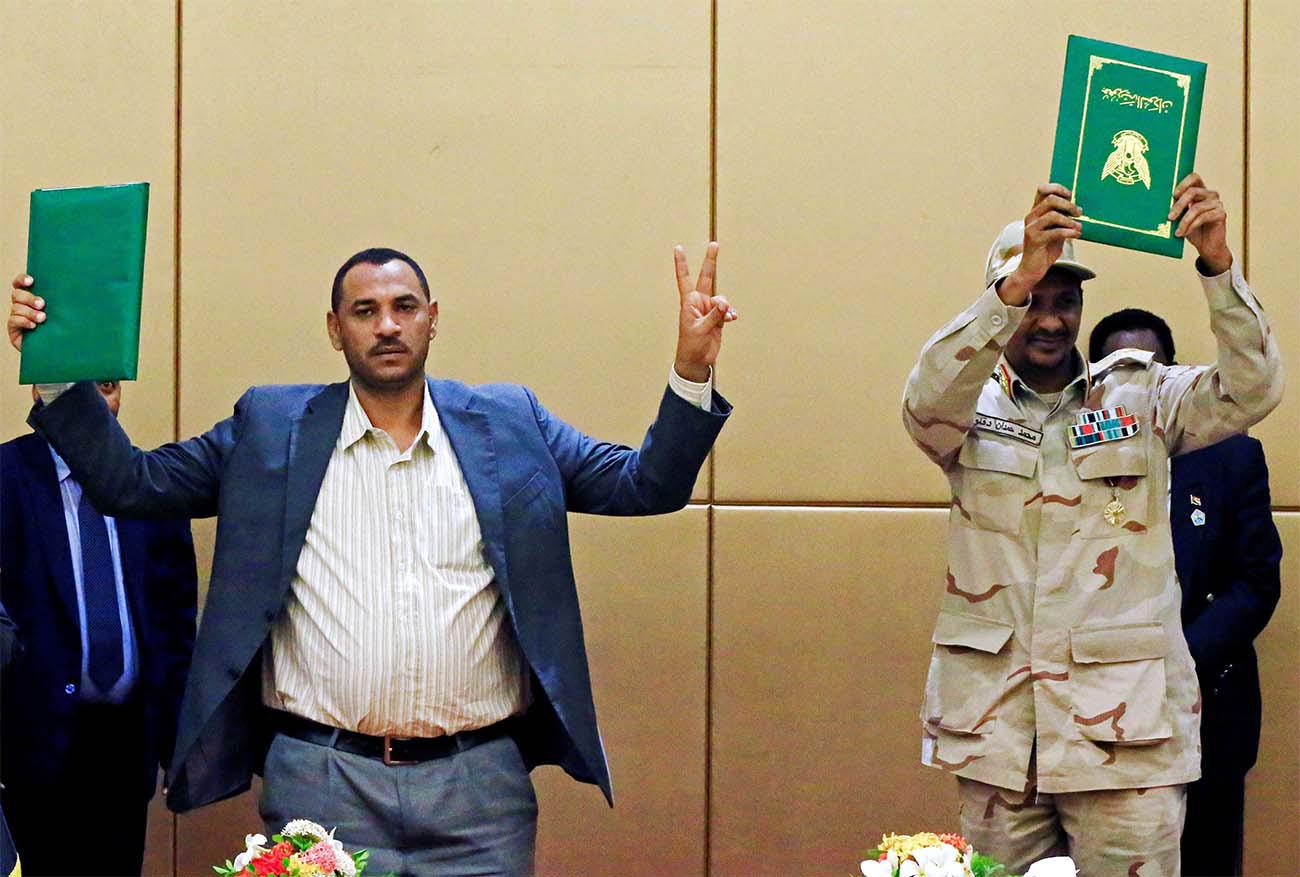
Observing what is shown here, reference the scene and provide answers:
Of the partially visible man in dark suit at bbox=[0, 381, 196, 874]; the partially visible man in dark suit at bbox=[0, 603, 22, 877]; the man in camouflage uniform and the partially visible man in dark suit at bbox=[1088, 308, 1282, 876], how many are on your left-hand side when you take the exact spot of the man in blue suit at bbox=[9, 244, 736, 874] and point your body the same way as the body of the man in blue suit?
2

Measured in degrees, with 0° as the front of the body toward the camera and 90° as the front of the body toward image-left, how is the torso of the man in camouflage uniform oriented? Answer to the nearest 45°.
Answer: approximately 0°

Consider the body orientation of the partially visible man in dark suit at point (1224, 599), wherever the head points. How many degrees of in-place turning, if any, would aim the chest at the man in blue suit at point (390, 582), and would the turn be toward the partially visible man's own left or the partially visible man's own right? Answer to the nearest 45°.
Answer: approximately 45° to the partially visible man's own right

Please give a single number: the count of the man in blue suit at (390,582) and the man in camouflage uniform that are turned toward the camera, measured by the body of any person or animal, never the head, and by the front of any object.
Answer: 2

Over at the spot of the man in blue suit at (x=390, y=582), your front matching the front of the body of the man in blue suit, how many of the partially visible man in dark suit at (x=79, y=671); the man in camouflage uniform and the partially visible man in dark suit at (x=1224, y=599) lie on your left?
2

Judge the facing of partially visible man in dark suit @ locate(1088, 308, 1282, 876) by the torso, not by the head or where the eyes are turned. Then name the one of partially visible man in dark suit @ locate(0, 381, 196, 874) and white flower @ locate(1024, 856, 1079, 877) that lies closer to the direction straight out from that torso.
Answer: the white flower

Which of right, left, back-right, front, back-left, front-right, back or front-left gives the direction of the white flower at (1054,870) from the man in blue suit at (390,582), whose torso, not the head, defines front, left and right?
front-left

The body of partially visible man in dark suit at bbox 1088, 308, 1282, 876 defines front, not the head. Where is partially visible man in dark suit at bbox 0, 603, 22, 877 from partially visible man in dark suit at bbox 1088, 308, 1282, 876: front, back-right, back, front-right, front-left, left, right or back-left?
front-right

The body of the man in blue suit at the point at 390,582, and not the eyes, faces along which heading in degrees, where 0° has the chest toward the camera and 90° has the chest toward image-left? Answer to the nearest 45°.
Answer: approximately 0°

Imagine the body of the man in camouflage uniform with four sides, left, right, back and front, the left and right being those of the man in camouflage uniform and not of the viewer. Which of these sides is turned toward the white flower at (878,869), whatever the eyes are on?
front
